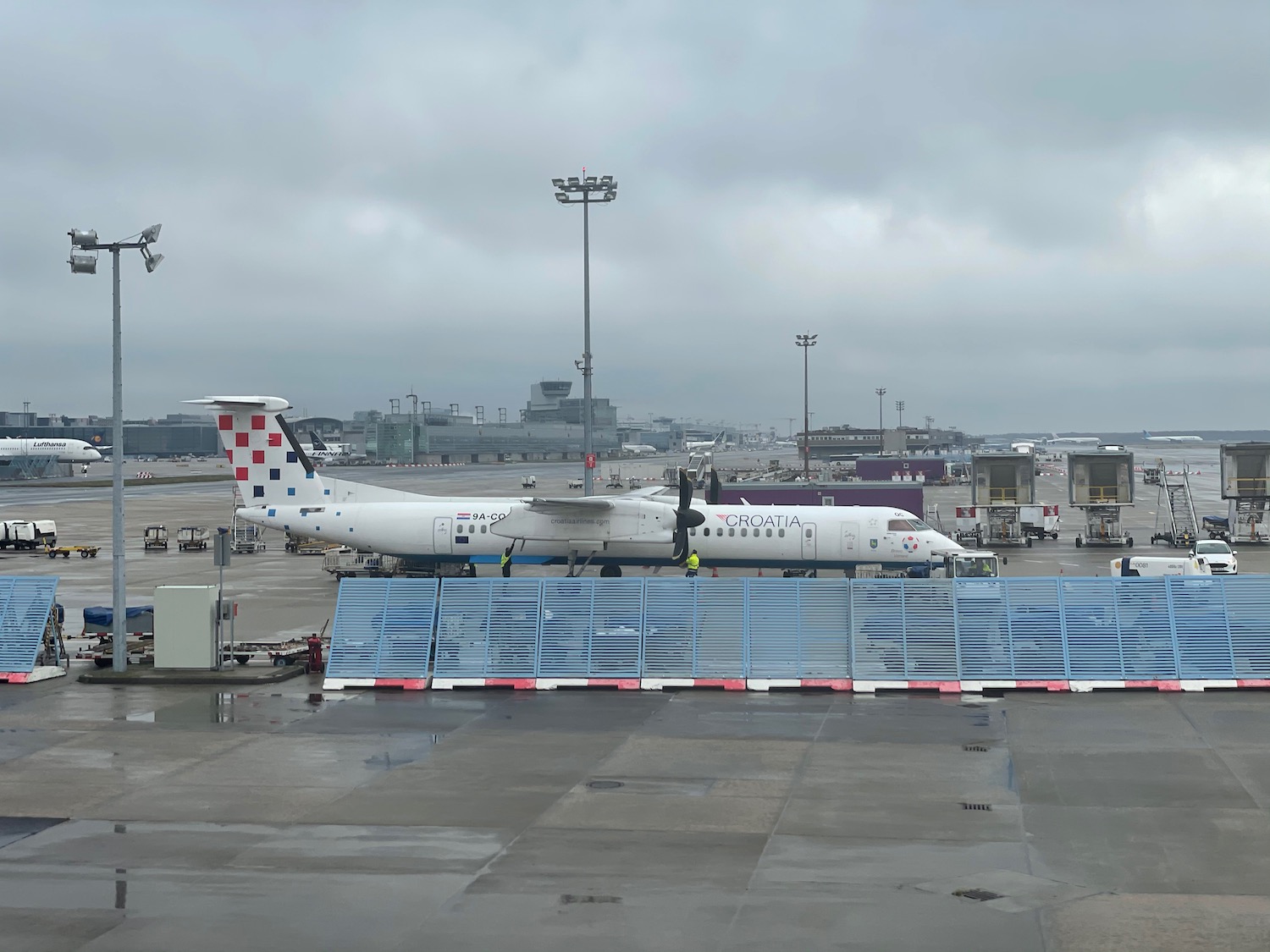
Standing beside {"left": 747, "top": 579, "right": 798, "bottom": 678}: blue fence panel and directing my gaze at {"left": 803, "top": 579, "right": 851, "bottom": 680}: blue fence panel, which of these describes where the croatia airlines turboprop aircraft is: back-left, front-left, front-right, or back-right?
back-left

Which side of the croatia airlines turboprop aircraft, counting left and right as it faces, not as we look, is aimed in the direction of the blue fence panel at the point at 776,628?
right

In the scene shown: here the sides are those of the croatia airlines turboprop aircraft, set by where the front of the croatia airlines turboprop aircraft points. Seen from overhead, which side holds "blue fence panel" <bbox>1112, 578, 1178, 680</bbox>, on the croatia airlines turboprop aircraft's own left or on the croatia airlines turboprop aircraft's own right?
on the croatia airlines turboprop aircraft's own right

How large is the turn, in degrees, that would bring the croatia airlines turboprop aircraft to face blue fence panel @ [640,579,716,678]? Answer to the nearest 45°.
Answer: approximately 90° to its right

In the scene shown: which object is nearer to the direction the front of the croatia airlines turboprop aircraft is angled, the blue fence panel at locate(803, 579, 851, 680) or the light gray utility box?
the blue fence panel

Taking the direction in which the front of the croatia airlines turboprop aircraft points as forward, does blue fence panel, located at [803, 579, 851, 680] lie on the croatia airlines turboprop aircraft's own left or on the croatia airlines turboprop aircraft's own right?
on the croatia airlines turboprop aircraft's own right

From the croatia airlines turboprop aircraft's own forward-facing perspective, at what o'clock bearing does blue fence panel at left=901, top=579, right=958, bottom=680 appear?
The blue fence panel is roughly at 2 o'clock from the croatia airlines turboprop aircraft.

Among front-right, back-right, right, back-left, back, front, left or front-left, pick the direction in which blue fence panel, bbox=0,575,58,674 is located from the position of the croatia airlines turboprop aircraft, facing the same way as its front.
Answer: back-right

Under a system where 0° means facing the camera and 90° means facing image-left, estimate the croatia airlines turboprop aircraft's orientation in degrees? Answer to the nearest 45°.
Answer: approximately 270°

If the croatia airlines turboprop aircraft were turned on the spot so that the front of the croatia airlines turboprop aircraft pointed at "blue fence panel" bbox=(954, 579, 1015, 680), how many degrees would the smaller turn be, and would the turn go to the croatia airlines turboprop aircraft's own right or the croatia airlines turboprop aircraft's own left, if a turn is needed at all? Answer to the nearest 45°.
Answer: approximately 45° to the croatia airlines turboprop aircraft's own right

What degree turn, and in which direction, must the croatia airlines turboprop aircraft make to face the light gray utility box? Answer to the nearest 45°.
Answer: approximately 135° to its right

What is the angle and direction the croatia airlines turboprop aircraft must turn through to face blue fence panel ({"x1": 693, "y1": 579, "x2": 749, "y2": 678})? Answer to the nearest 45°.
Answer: approximately 90° to its right
